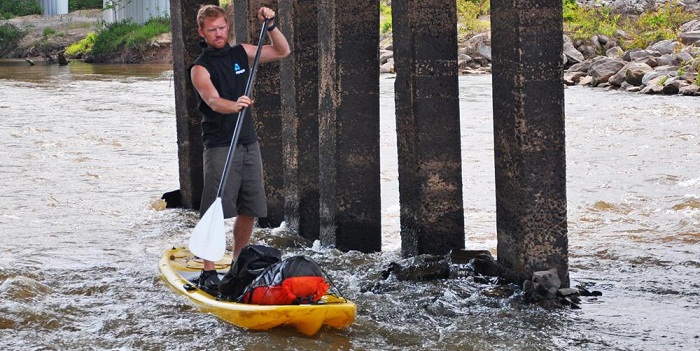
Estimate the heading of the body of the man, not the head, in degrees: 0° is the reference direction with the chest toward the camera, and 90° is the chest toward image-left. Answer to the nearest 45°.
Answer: approximately 315°

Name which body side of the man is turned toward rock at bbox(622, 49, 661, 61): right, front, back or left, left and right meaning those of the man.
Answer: back

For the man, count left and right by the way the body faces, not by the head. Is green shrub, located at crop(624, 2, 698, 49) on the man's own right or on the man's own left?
on the man's own left

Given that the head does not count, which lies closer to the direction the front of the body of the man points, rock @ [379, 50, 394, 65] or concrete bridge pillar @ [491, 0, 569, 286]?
the concrete bridge pillar

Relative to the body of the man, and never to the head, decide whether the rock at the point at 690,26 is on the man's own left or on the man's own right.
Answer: on the man's own left

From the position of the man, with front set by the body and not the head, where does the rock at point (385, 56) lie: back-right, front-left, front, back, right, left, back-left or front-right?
back-left

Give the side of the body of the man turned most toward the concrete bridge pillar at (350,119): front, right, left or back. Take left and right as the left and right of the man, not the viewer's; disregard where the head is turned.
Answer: left
